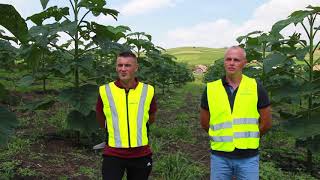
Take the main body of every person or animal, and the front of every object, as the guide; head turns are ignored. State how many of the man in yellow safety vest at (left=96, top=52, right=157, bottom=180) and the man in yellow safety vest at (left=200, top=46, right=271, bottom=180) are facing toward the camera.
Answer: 2

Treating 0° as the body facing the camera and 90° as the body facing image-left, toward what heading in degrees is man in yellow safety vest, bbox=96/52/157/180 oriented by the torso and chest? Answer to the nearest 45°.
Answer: approximately 0°

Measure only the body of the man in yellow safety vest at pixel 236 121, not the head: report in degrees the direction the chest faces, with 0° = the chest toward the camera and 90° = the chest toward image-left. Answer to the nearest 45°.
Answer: approximately 0°

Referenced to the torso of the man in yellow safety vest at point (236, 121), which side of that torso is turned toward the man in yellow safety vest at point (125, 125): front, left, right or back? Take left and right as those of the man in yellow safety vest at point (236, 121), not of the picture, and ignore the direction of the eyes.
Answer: right

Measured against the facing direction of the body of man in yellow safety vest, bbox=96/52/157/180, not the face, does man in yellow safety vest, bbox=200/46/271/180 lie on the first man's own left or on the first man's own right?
on the first man's own left
